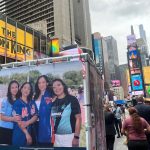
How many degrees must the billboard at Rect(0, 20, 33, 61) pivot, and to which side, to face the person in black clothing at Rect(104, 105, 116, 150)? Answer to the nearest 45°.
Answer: approximately 45° to its right

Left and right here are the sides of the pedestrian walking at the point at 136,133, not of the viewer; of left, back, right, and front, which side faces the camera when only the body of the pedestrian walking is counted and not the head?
back

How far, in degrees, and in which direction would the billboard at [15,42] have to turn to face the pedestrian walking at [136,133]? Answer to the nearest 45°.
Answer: approximately 45° to its right

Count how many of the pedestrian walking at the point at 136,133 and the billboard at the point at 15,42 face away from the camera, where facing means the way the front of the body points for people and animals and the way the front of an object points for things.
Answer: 1

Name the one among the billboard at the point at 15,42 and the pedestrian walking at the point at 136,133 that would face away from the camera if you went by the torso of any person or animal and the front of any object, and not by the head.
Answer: the pedestrian walking

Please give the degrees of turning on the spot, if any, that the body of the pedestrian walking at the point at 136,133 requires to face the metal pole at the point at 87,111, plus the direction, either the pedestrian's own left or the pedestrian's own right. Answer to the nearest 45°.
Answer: approximately 135° to the pedestrian's own left

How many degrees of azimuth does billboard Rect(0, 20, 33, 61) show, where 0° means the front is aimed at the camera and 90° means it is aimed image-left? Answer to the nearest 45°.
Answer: approximately 315°

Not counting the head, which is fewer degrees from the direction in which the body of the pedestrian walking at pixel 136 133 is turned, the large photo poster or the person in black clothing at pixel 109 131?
the person in black clothing

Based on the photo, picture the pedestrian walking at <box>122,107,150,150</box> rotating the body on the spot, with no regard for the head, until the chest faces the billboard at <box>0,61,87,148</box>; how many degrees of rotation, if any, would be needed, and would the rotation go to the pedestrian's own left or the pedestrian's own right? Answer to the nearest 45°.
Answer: approximately 135° to the pedestrian's own left
